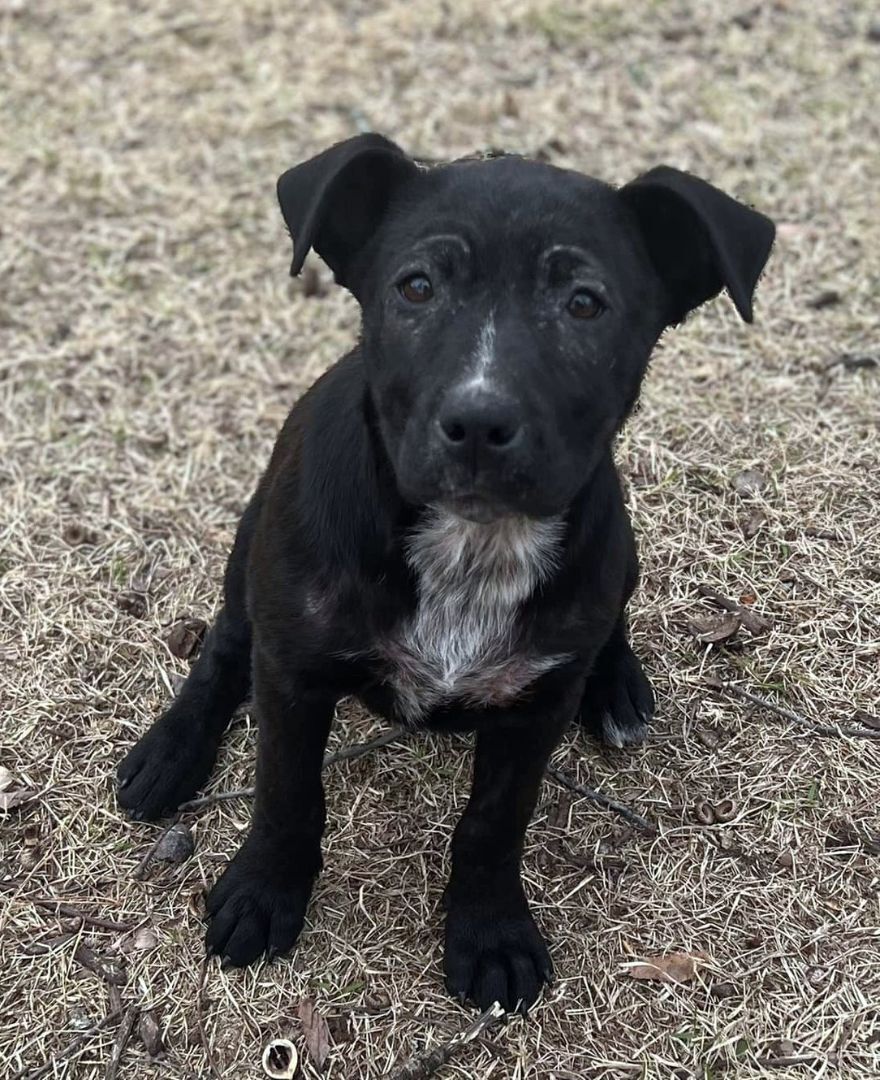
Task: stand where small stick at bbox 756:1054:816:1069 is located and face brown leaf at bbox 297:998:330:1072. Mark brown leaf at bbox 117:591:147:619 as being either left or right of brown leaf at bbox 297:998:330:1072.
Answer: right

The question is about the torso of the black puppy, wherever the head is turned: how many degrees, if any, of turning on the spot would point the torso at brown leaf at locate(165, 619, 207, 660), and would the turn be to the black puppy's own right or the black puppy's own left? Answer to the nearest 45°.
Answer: approximately 135° to the black puppy's own right

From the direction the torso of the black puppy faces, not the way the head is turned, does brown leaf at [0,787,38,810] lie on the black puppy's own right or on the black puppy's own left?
on the black puppy's own right

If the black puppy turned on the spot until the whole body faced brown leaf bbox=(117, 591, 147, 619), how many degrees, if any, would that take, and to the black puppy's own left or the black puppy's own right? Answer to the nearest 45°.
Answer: approximately 135° to the black puppy's own right

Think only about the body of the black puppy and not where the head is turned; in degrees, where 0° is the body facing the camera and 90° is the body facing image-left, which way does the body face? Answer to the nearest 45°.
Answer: approximately 0°

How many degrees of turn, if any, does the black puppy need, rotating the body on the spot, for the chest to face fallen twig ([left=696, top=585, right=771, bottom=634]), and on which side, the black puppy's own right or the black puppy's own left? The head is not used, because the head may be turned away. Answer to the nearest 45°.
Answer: approximately 135° to the black puppy's own left

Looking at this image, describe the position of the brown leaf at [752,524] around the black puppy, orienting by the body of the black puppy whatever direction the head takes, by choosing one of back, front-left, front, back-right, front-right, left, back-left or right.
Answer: back-left

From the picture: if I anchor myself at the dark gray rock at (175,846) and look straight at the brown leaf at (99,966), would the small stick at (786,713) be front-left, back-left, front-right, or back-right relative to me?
back-left
